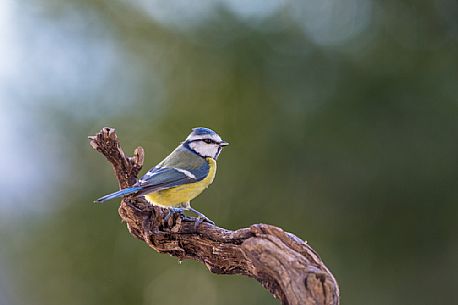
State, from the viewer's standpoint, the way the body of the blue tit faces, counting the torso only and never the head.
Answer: to the viewer's right
